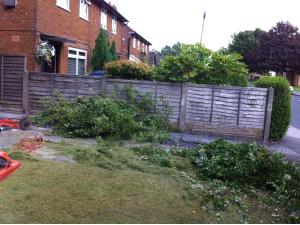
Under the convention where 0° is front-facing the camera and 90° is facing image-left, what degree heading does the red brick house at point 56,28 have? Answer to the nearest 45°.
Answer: approximately 315°

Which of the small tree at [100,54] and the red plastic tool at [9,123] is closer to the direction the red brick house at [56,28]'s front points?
the red plastic tool

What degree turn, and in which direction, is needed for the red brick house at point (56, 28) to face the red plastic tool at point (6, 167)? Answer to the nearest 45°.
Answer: approximately 45° to its right

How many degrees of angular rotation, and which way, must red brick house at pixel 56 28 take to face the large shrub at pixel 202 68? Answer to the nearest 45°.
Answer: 0° — it already faces it

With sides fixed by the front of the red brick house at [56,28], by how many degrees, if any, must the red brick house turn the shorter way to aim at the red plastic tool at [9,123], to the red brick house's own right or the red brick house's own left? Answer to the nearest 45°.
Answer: approximately 45° to the red brick house's own right

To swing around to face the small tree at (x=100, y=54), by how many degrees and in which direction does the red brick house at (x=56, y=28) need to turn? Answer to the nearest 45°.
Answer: approximately 90° to its left

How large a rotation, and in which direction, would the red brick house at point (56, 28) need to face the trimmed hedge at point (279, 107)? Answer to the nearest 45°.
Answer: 0° — it already faces it
